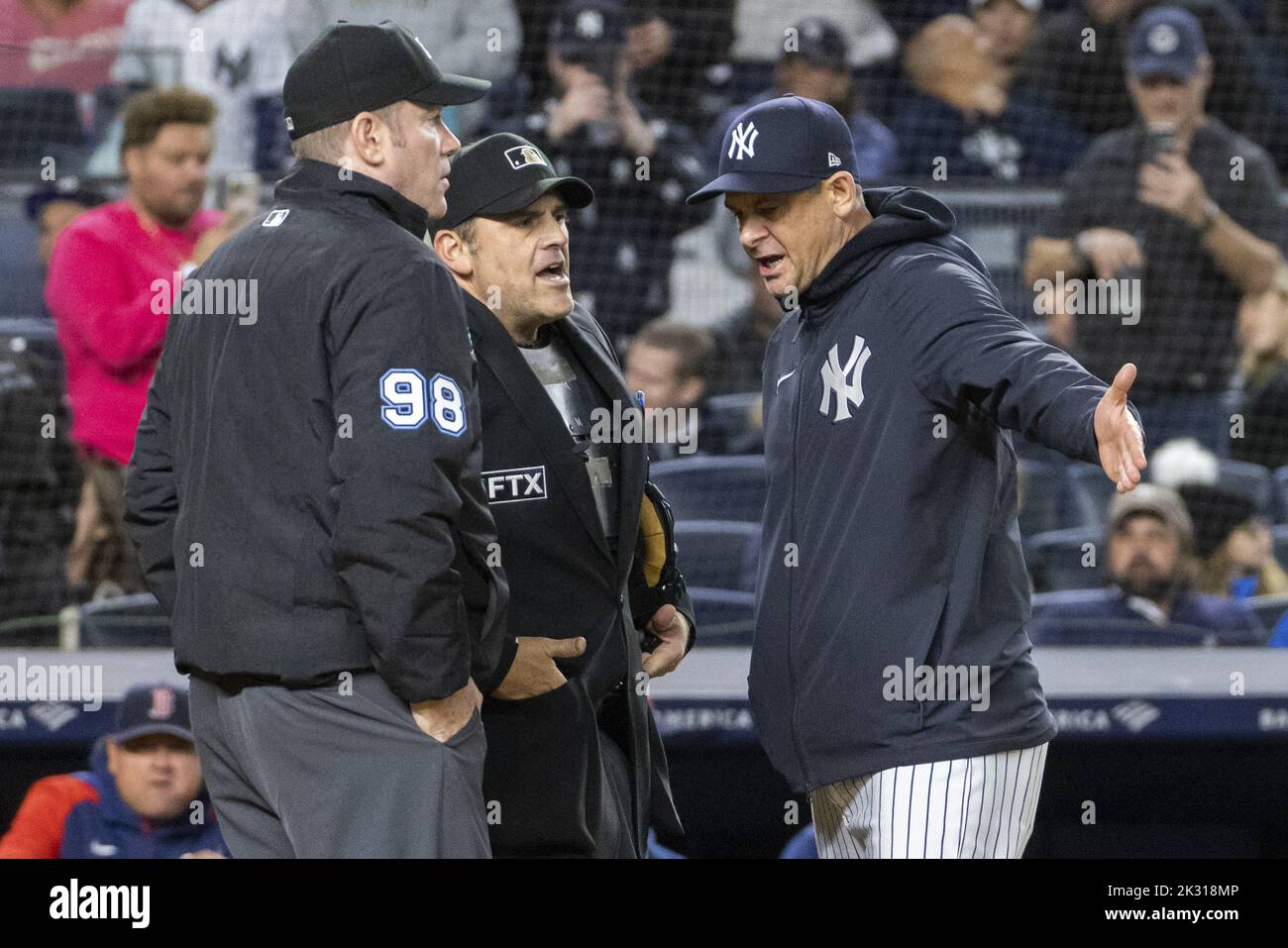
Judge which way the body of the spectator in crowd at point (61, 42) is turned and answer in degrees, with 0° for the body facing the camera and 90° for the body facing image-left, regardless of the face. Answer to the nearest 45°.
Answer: approximately 0°

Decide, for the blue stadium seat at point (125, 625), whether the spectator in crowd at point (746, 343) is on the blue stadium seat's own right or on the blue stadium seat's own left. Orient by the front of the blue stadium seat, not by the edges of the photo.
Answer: on the blue stadium seat's own left

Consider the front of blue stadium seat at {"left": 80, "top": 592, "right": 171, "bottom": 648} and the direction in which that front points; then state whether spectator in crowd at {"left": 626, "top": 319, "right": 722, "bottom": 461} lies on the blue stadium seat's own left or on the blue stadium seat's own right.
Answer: on the blue stadium seat's own left

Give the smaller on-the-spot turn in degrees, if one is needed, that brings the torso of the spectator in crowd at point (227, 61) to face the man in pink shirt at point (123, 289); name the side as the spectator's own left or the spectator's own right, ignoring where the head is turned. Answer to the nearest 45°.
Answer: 0° — they already face them

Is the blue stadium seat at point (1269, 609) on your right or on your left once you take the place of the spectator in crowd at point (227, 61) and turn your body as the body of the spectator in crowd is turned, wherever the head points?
on your left

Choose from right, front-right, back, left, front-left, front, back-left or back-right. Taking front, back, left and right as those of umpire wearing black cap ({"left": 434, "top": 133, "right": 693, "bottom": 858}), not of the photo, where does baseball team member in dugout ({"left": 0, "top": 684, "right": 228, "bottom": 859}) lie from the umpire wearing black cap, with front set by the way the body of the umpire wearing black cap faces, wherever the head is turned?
back

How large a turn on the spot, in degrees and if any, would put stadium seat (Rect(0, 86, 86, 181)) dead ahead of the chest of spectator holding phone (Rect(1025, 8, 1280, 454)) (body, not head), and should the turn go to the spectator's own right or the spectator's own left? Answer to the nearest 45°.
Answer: approximately 90° to the spectator's own right
